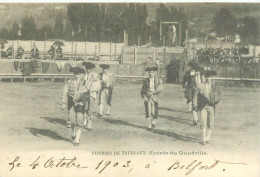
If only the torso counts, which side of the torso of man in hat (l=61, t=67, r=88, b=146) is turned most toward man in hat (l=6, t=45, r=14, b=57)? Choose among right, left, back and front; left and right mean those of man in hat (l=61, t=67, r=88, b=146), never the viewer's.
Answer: back

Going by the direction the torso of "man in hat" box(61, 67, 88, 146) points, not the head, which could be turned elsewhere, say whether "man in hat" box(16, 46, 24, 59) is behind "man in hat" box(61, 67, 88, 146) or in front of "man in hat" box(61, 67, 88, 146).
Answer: behind

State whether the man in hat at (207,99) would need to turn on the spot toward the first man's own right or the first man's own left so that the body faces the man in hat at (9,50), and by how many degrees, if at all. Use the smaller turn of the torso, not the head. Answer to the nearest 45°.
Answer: approximately 135° to the first man's own right

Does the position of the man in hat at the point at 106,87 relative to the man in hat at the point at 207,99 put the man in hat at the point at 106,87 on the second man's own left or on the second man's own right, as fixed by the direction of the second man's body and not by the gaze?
on the second man's own right

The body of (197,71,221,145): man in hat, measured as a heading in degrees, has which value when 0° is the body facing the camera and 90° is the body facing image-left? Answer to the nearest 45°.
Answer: approximately 0°

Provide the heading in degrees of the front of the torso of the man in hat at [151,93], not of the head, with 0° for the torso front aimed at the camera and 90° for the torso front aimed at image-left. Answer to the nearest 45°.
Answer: approximately 0°

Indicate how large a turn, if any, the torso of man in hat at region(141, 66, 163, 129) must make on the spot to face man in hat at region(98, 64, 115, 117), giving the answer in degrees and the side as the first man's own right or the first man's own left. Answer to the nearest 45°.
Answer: approximately 135° to the first man's own right
